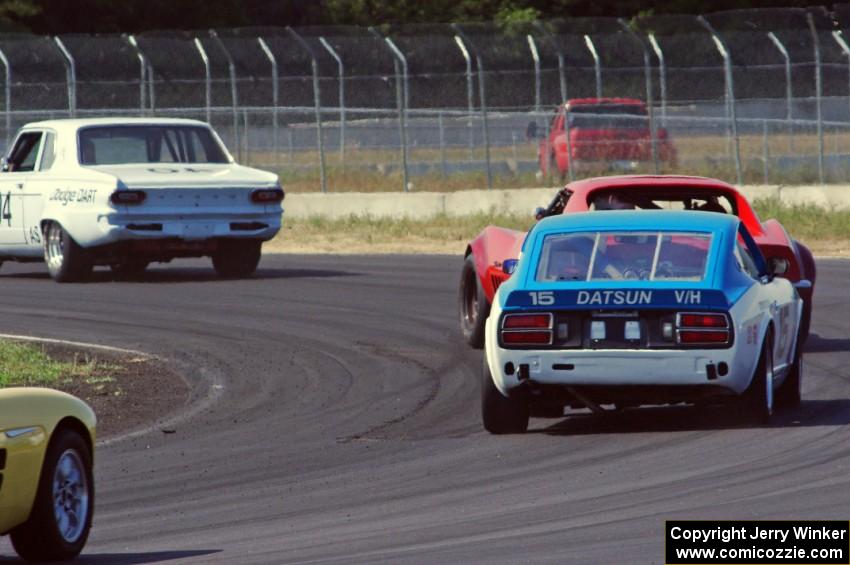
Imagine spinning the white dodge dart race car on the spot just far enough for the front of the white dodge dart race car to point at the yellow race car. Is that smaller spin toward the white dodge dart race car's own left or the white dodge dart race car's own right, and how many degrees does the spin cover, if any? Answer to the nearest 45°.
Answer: approximately 135° to the white dodge dart race car's own left

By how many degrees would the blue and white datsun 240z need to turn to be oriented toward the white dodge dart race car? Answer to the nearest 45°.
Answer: approximately 45° to its left

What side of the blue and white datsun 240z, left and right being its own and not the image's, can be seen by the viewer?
back

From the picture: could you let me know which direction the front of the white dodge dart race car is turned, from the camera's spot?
facing away from the viewer and to the left of the viewer
